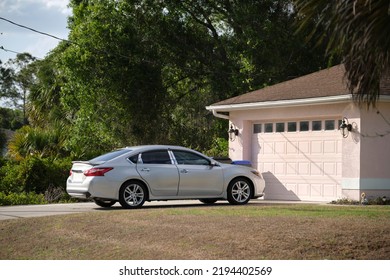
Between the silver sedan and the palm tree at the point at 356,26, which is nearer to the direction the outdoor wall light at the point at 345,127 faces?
the silver sedan

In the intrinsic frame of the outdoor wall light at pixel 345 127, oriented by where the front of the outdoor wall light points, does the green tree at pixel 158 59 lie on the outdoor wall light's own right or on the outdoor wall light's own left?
on the outdoor wall light's own right

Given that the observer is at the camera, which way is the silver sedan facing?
facing away from the viewer and to the right of the viewer

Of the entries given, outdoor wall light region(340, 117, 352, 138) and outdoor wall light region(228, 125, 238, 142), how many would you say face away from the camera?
0

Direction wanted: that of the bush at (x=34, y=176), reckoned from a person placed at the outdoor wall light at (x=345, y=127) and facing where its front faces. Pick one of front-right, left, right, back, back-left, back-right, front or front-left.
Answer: front-right

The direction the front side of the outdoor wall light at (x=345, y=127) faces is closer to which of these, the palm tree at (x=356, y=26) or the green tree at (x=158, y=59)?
the palm tree

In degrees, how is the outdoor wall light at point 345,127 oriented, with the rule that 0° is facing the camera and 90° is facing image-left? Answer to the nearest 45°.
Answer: approximately 45°

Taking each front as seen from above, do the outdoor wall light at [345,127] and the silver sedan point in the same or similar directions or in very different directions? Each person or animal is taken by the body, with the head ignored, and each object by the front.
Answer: very different directions
